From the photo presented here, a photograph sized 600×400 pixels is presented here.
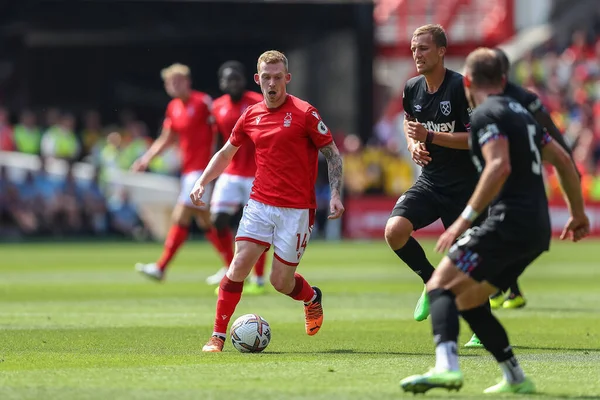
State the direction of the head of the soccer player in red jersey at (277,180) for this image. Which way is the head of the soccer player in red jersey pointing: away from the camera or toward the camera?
toward the camera

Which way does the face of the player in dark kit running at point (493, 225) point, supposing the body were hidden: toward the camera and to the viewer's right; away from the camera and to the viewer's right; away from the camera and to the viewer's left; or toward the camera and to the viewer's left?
away from the camera and to the viewer's left

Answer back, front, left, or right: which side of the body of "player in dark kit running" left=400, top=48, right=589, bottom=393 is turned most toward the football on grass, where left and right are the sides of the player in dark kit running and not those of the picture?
front

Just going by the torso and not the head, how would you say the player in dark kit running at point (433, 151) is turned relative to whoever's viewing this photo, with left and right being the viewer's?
facing the viewer and to the left of the viewer

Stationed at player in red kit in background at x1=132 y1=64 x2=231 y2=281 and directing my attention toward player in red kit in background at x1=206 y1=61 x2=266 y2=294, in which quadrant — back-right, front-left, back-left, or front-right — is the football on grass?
front-right

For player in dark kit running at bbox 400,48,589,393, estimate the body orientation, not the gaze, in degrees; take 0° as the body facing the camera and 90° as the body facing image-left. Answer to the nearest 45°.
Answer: approximately 135°

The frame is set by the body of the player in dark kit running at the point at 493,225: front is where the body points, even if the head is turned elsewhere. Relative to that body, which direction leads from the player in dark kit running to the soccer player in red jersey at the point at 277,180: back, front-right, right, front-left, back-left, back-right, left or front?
front

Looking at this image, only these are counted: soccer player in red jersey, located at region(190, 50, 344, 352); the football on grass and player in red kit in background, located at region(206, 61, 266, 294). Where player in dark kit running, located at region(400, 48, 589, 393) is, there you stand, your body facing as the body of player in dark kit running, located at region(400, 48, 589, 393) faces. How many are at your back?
0

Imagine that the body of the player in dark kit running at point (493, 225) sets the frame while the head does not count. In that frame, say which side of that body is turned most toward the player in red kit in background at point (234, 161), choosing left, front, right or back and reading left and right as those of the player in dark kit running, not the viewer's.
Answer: front

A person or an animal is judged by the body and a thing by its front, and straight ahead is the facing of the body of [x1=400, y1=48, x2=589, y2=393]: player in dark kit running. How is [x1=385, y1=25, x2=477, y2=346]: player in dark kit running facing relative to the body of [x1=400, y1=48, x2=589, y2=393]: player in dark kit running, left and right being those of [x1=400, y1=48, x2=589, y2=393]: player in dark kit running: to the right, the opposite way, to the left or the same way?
to the left

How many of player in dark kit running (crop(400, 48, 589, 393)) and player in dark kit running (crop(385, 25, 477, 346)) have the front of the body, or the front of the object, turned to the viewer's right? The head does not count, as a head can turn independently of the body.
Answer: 0

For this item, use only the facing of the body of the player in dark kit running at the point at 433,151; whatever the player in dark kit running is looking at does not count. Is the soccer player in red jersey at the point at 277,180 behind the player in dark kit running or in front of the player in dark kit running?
in front

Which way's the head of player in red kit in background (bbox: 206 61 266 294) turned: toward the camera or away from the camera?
toward the camera

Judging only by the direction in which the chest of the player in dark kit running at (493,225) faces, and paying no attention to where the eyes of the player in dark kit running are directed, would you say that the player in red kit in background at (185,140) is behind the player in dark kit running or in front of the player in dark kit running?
in front
